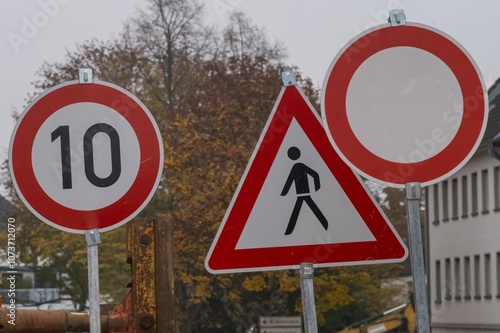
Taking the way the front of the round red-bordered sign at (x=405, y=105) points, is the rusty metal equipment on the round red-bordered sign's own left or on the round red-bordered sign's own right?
on the round red-bordered sign's own right

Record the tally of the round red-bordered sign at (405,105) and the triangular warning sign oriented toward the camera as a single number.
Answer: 2

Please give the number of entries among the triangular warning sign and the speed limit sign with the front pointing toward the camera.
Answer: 2

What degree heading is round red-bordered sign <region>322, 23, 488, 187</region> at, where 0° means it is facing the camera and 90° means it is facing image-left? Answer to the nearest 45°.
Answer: approximately 0°

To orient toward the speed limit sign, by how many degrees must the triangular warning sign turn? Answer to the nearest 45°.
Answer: approximately 90° to its right

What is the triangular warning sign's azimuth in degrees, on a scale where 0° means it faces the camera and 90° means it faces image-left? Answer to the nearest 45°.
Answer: approximately 0°

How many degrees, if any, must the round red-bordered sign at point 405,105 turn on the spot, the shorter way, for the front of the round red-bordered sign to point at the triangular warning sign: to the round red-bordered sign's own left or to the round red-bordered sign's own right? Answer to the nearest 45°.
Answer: approximately 135° to the round red-bordered sign's own right
